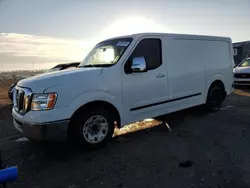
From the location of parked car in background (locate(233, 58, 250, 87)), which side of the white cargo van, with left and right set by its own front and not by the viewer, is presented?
back

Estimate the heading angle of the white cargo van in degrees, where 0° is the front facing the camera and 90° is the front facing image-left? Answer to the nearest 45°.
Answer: approximately 45°

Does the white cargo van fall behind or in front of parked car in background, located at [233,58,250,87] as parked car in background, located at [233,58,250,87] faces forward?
in front

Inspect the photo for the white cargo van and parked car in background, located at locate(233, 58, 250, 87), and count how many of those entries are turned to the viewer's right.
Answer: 0

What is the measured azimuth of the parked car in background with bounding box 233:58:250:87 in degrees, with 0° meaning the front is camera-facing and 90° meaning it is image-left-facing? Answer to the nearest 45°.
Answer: approximately 45°
